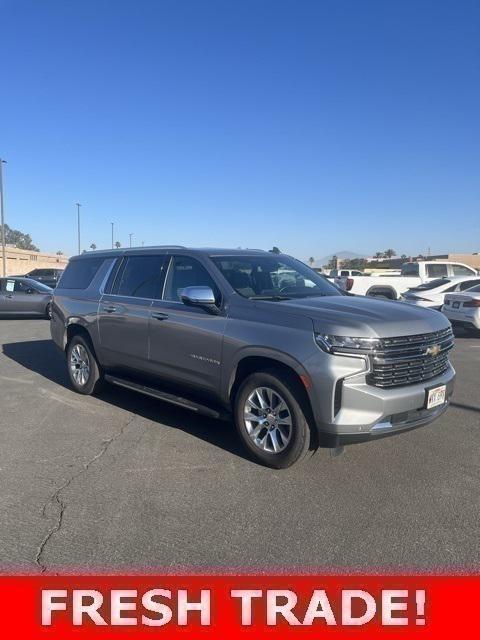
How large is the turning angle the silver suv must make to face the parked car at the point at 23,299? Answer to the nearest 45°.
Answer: approximately 180°

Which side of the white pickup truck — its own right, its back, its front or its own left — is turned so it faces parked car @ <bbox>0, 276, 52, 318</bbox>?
back

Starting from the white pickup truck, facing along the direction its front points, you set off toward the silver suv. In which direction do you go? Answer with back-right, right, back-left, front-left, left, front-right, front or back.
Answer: right

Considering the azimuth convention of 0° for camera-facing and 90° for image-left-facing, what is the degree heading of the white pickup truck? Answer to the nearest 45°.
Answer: approximately 270°

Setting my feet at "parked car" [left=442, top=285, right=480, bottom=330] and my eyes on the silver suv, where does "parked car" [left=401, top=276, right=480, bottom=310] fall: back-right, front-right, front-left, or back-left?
back-right

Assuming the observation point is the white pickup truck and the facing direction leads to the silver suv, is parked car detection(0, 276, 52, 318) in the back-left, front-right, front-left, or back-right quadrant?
front-right

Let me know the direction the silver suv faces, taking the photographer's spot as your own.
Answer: facing the viewer and to the right of the viewer

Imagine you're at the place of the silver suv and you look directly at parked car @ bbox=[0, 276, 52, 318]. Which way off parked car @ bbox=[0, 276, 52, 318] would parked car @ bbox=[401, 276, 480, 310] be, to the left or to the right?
right

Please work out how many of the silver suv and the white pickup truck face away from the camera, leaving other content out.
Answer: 0

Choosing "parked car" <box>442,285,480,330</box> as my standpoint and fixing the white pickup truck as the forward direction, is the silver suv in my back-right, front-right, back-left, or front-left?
back-left

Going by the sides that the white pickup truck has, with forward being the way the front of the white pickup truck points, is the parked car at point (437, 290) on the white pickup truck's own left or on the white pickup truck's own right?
on the white pickup truck's own right
